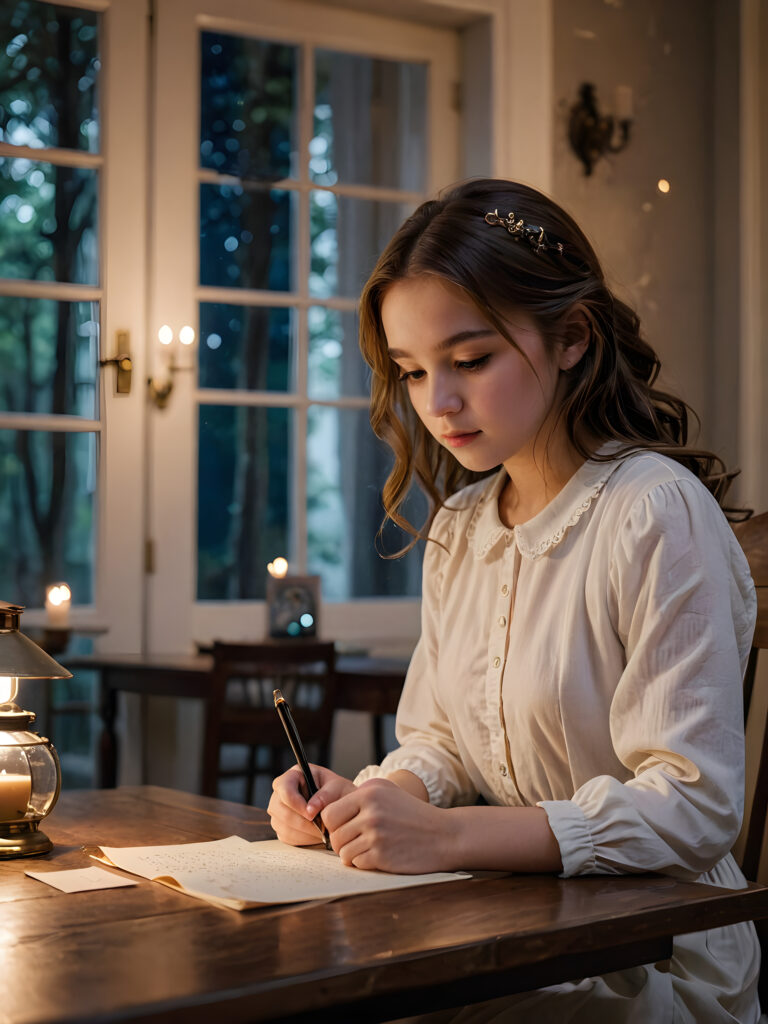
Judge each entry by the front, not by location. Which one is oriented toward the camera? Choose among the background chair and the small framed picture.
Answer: the small framed picture

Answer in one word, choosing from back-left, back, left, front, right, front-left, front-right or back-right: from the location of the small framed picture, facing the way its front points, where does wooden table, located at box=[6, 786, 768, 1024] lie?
front

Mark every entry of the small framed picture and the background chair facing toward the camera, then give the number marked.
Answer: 1

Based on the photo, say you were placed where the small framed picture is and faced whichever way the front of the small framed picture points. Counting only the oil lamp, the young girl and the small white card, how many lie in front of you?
3

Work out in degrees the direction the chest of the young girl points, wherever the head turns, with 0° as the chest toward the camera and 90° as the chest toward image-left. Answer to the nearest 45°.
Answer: approximately 45°

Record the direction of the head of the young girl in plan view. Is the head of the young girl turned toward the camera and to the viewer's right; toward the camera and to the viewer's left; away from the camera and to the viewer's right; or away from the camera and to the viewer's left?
toward the camera and to the viewer's left

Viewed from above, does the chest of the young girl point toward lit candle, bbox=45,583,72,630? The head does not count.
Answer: no

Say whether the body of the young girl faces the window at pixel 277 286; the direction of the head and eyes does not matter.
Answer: no

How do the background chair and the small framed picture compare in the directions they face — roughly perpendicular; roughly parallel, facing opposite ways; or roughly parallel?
roughly parallel, facing opposite ways

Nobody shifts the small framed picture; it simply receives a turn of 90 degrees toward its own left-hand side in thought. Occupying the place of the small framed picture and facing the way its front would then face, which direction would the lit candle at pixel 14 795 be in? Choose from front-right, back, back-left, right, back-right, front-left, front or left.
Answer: right

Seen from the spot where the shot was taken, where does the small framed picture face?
facing the viewer

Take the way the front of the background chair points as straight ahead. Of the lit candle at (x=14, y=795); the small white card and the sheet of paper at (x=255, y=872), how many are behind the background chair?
3

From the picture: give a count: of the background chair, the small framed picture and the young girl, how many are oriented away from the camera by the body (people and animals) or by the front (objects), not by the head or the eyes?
1

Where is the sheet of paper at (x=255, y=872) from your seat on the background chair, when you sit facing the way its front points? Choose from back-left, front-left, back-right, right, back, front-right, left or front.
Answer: back

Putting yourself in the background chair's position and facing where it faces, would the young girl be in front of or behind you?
behind

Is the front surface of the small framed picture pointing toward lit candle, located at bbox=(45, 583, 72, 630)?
no

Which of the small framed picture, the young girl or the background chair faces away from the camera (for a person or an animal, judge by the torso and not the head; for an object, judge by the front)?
the background chair

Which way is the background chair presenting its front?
away from the camera

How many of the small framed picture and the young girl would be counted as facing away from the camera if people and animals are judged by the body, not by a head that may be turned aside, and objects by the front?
0
